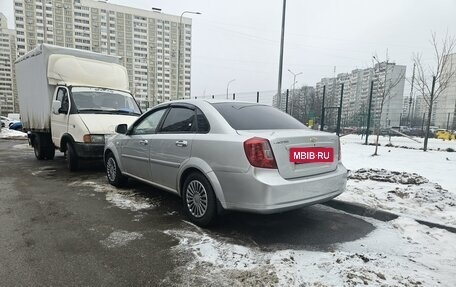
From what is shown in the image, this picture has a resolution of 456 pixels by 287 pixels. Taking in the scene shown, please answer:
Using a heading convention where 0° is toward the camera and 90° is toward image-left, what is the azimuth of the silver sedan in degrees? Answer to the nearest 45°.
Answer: approximately 135°

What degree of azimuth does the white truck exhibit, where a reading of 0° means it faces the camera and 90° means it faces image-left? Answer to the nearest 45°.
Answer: approximately 315°

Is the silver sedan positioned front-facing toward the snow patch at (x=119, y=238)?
no

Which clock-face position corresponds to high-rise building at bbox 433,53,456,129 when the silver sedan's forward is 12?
The high-rise building is roughly at 3 o'clock from the silver sedan.

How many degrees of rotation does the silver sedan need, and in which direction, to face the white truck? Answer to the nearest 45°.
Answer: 0° — it already faces it

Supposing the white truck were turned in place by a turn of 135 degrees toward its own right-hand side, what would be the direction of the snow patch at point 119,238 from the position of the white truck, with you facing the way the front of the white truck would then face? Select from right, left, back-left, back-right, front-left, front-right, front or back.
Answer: left

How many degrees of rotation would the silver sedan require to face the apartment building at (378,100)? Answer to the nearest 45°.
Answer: approximately 90° to its right
